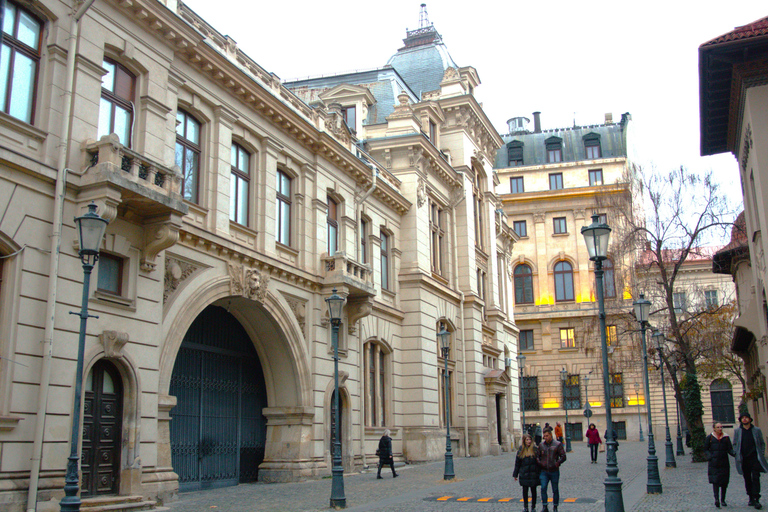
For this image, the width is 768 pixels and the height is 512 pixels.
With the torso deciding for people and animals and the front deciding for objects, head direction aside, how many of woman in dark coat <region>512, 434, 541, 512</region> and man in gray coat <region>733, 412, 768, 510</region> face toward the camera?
2

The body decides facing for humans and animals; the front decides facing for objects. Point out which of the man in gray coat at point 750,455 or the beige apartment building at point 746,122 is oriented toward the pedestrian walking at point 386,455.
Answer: the beige apartment building

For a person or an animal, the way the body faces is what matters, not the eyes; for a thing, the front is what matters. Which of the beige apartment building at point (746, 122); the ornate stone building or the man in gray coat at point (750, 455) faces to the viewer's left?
the beige apartment building

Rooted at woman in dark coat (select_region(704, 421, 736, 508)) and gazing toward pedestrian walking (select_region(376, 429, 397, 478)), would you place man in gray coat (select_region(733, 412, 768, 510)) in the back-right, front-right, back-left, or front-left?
back-right

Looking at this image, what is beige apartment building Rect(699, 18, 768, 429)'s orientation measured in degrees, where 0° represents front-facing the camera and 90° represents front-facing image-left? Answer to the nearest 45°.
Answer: approximately 90°

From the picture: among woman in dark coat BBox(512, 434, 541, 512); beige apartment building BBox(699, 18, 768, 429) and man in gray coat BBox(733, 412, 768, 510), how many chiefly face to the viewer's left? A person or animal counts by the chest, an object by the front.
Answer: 1

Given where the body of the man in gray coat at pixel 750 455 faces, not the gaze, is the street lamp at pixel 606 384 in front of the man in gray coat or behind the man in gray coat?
in front

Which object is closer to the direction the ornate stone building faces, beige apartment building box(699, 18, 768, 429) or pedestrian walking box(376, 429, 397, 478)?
the beige apartment building

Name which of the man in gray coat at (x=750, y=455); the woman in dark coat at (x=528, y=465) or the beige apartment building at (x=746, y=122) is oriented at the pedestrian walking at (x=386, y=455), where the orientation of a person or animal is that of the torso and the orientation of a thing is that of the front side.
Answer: the beige apartment building

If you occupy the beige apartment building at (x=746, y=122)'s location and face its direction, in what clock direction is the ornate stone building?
The ornate stone building is roughly at 11 o'clock from the beige apartment building.
